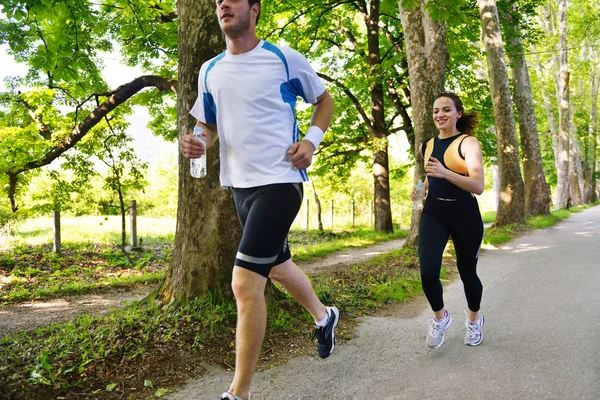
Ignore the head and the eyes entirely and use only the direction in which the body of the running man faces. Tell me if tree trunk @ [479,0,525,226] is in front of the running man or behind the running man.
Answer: behind

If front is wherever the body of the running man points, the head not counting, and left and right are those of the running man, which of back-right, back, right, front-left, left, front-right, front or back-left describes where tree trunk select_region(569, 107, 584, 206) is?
back

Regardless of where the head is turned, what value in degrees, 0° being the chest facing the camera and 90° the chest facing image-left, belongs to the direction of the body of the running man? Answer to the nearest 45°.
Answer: approximately 45°

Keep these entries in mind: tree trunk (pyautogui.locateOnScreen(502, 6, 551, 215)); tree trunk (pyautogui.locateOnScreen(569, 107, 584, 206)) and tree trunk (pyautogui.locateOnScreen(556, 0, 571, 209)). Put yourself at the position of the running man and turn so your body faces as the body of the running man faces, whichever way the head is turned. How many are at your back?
3

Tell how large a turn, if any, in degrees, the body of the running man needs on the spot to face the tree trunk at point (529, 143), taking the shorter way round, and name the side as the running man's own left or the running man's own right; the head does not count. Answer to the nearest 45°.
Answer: approximately 180°

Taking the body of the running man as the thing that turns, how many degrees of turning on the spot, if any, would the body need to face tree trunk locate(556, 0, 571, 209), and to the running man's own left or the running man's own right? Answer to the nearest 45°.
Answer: approximately 180°

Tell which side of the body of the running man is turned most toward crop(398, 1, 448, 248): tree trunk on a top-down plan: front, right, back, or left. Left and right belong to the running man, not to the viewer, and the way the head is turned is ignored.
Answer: back

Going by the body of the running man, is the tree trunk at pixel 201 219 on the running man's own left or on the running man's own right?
on the running man's own right
